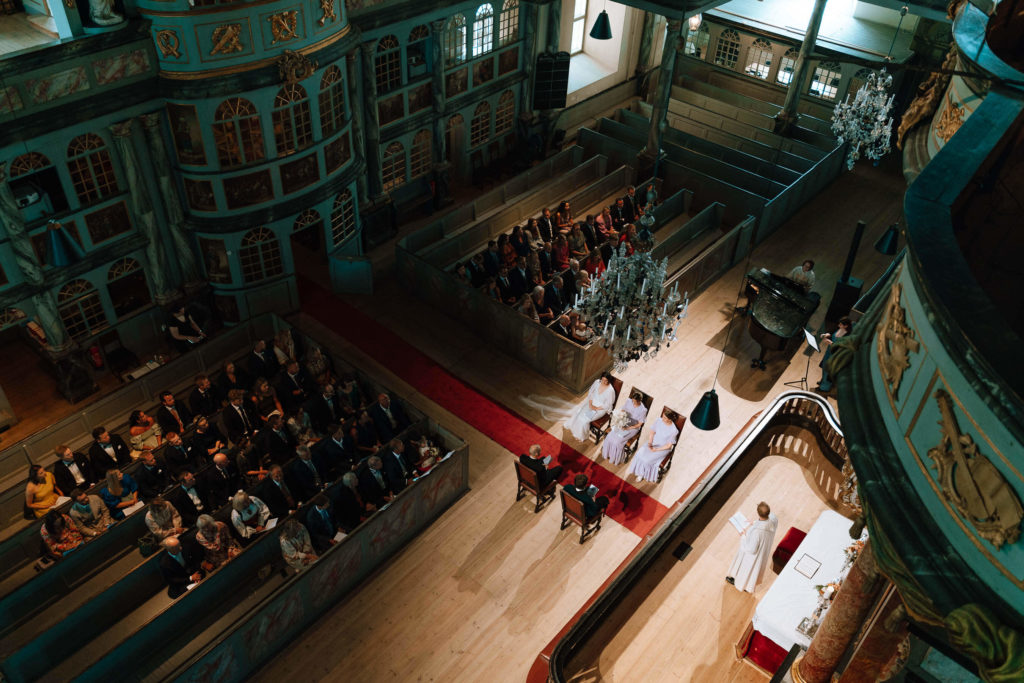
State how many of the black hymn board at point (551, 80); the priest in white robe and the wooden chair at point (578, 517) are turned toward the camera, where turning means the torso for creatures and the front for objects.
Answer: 1

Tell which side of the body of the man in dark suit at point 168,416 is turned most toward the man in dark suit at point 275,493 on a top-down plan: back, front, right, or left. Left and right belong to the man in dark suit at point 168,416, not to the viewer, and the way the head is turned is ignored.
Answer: front

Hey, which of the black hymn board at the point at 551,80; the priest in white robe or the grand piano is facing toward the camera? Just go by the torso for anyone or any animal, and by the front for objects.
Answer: the black hymn board

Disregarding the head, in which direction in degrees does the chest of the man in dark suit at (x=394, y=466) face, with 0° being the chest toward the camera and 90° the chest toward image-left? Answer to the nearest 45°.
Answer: approximately 315°

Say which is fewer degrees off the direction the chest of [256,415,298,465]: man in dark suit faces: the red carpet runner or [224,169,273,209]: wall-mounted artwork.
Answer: the red carpet runner

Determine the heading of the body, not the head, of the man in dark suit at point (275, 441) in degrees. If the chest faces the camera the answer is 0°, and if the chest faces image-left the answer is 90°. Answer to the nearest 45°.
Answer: approximately 315°

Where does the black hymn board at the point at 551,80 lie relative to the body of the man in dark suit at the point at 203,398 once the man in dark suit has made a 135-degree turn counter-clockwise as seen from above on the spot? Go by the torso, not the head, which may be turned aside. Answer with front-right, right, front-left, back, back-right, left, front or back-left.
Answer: front-right

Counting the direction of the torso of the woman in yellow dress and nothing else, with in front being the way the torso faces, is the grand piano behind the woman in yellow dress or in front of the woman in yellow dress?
in front

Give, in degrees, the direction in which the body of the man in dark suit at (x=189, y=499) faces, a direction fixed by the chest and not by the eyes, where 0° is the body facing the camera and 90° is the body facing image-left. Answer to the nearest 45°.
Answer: approximately 315°

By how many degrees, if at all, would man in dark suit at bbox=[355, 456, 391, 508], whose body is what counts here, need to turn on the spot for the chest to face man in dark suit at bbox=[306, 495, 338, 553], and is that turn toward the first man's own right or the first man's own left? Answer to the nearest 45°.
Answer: approximately 90° to the first man's own right

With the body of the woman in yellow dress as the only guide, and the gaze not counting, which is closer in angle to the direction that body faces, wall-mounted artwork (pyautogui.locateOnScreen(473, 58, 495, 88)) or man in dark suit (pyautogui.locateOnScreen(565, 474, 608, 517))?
the man in dark suit
